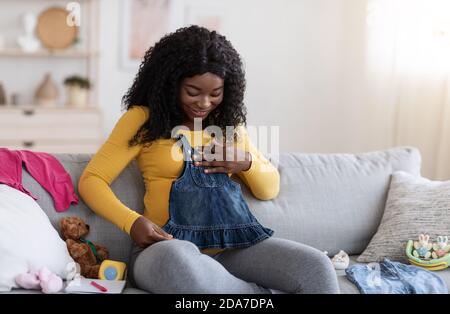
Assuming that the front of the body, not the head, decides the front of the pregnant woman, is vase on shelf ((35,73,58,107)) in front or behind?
behind

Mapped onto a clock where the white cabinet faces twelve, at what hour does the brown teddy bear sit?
The brown teddy bear is roughly at 12 o'clock from the white cabinet.

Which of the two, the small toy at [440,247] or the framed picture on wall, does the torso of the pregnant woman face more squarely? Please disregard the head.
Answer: the small toy

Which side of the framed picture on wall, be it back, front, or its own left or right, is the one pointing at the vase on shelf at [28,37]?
right

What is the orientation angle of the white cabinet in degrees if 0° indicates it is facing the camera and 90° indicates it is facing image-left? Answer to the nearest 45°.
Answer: approximately 0°

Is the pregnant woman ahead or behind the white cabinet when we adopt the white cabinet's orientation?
ahead

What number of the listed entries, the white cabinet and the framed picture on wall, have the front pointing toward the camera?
2

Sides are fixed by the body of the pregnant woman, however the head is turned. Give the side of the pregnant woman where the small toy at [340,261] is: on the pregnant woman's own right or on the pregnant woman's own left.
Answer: on the pregnant woman's own left
